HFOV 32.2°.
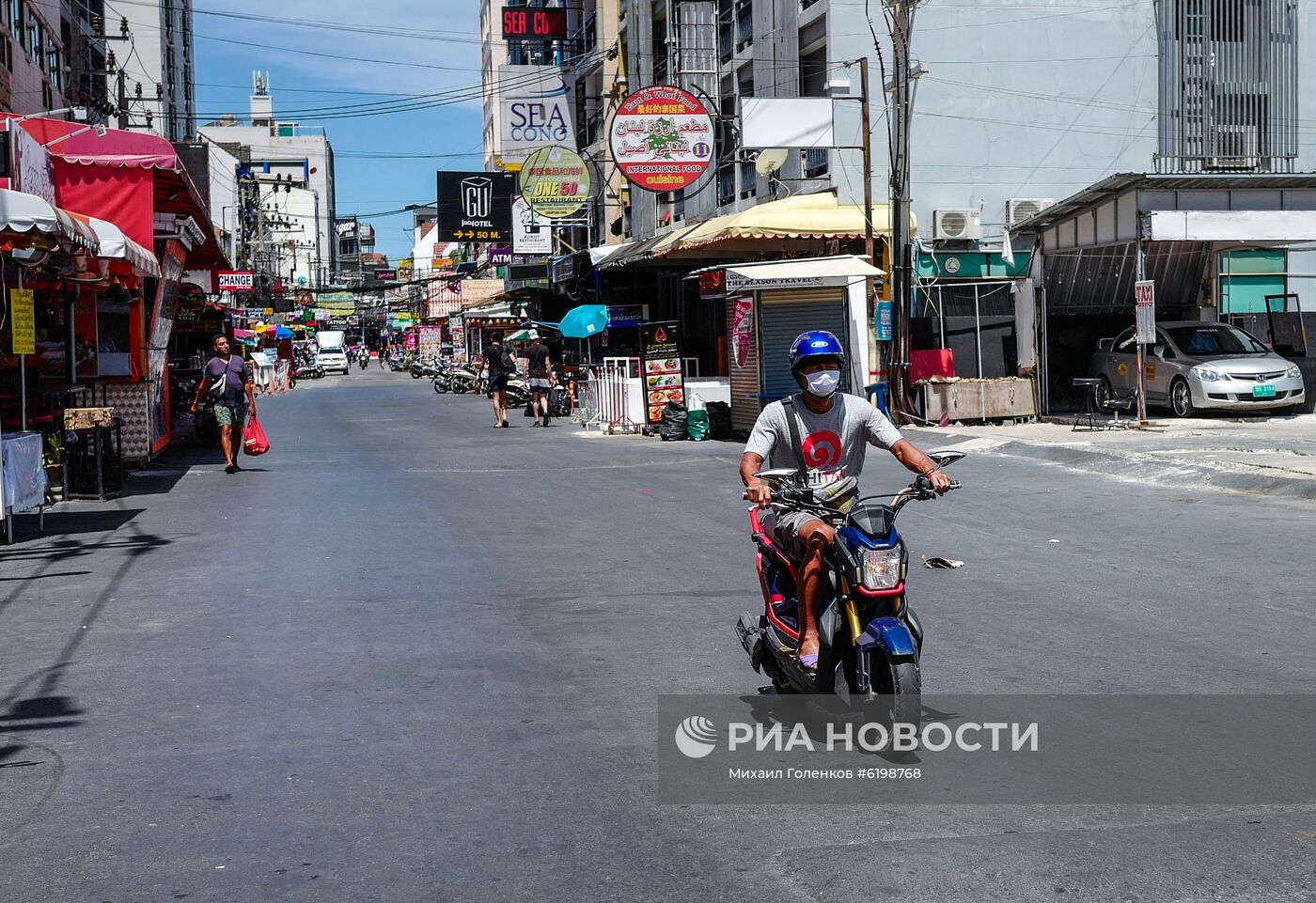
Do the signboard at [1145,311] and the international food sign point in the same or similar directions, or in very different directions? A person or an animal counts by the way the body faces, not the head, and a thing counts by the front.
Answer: same or similar directions

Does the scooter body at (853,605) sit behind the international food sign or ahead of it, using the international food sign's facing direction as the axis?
ahead

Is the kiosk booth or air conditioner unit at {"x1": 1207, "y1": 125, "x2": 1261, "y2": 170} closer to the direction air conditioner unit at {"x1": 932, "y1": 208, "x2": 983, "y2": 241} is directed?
the kiosk booth

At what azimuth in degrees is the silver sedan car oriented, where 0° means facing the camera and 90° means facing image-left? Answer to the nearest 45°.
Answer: approximately 315°

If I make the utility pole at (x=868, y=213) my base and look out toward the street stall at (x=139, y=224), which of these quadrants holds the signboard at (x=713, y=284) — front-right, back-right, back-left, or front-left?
front-right

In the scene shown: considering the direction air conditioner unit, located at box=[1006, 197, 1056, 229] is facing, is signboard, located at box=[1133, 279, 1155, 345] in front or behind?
in front

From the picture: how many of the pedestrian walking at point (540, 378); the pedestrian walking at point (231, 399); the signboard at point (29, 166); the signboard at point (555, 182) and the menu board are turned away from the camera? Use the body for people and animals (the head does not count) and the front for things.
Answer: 1

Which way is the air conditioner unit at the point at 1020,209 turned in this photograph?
toward the camera

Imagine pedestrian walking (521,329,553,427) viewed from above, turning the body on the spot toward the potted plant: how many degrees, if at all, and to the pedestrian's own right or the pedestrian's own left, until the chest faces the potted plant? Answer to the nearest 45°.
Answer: approximately 180°

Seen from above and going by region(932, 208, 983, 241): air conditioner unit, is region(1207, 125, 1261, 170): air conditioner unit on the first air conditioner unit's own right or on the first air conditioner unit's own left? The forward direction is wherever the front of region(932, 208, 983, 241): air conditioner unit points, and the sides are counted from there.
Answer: on the first air conditioner unit's own left

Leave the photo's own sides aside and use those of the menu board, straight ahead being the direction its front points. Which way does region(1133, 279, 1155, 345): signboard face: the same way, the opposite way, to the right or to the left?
the same way

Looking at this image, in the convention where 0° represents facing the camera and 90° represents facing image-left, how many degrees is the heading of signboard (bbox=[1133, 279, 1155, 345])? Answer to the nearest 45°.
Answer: approximately 0°

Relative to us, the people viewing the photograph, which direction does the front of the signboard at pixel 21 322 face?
facing the viewer

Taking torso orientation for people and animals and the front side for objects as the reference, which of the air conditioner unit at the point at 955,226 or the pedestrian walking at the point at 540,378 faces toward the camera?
the air conditioner unit

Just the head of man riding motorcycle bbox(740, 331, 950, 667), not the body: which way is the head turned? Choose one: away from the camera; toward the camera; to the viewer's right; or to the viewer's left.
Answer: toward the camera

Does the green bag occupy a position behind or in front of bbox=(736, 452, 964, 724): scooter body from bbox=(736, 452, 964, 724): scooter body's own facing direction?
behind
